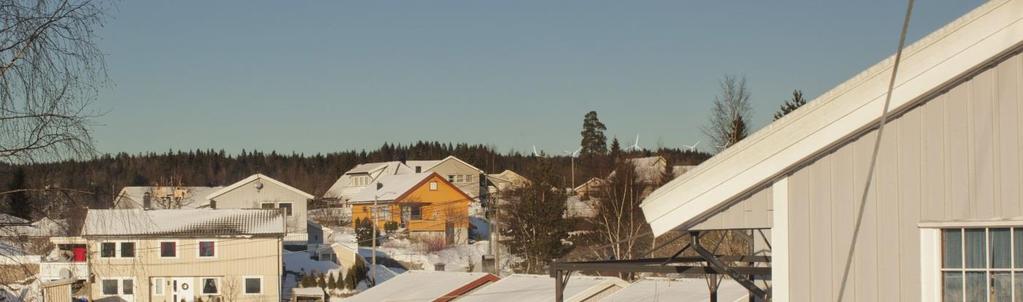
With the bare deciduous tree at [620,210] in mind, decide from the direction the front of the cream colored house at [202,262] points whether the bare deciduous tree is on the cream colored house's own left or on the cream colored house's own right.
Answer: on the cream colored house's own left

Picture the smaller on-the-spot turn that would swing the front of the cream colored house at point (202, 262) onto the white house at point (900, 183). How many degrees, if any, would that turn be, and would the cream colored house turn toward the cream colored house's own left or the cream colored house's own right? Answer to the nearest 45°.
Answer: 0° — it already faces it

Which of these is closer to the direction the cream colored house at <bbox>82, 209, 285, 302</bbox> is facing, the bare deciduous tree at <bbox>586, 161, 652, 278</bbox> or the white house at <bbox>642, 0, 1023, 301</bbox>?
the white house

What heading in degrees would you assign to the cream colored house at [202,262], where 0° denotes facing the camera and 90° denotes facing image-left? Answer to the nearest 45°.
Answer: approximately 0°
